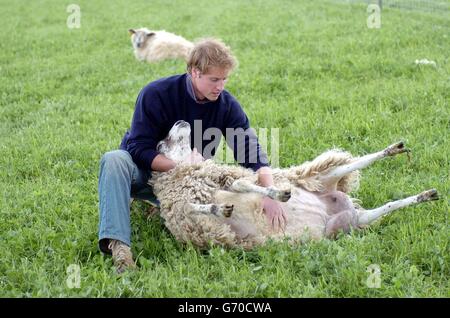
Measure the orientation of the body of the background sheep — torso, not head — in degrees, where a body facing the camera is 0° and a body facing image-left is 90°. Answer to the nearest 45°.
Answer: approximately 45°

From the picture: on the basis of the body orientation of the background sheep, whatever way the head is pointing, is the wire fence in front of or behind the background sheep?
behind

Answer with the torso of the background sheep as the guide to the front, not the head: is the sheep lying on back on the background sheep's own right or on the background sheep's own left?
on the background sheep's own left

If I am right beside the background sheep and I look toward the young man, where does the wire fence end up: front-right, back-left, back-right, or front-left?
back-left

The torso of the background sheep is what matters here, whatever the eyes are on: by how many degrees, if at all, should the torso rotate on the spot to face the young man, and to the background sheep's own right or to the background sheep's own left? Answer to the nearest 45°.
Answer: approximately 45° to the background sheep's own left

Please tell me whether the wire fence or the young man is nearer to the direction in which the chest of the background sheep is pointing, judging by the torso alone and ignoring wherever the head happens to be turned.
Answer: the young man

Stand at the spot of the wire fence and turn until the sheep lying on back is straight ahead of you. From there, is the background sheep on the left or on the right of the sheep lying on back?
right

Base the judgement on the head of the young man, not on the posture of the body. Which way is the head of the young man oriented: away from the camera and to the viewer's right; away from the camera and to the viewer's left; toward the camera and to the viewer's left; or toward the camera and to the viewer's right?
toward the camera and to the viewer's right

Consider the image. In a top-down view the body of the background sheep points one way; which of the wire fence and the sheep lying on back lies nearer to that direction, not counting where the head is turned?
the sheep lying on back
